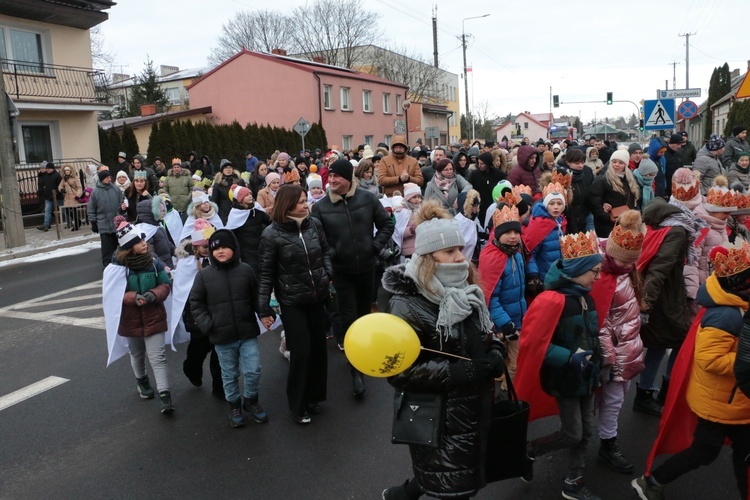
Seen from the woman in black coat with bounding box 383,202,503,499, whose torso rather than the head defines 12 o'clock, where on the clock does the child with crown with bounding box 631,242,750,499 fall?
The child with crown is roughly at 10 o'clock from the woman in black coat.

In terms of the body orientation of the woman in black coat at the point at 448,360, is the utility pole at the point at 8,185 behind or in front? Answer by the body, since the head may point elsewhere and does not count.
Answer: behind

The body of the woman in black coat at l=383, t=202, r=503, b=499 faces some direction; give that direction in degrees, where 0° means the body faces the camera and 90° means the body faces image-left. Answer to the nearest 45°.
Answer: approximately 315°

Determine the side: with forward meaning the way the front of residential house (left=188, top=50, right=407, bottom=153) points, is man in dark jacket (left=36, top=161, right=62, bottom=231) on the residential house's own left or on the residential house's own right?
on the residential house's own right

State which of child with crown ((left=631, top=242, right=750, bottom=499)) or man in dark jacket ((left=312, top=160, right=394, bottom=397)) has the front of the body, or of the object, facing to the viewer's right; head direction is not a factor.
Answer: the child with crown

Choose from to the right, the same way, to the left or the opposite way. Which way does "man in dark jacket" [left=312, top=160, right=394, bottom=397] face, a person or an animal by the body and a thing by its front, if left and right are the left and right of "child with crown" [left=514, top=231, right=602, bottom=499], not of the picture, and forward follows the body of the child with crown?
to the right

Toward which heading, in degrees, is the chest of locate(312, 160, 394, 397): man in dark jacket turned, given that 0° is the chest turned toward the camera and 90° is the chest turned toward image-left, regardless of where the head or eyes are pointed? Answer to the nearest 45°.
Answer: approximately 0°

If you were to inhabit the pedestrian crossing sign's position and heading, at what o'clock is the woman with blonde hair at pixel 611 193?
The woman with blonde hair is roughly at 12 o'clock from the pedestrian crossing sign.

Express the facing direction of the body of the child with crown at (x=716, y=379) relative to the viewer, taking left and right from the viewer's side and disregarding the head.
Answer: facing to the right of the viewer

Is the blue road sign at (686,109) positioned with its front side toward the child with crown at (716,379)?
yes

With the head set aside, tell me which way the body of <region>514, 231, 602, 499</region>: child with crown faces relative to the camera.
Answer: to the viewer's right

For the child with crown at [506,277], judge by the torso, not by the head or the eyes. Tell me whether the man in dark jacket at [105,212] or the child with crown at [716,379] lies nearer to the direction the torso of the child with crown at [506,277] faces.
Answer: the child with crown

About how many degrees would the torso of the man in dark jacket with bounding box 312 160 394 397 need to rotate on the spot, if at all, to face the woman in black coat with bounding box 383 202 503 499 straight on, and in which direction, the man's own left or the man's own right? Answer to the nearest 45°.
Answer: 0° — they already face them

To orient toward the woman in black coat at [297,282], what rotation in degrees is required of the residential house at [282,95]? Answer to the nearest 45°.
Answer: approximately 45° to its right
